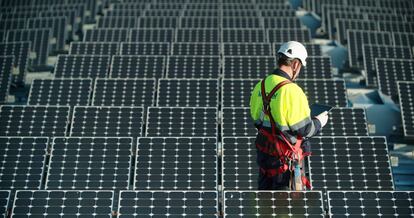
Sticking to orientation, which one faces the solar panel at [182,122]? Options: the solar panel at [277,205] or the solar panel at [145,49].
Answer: the solar panel at [145,49]

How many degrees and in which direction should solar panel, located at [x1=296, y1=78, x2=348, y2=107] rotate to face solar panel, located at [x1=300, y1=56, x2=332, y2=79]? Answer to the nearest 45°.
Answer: approximately 180°

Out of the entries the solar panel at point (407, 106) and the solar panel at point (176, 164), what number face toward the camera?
2

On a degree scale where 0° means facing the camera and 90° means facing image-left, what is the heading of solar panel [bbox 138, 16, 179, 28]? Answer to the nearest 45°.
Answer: approximately 0°

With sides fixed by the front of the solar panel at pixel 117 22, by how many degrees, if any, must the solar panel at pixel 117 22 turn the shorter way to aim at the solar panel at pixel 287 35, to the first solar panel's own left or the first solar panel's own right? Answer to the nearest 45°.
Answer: approximately 45° to the first solar panel's own left

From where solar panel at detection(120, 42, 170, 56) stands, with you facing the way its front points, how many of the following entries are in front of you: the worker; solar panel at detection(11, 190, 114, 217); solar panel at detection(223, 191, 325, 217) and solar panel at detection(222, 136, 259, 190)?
4

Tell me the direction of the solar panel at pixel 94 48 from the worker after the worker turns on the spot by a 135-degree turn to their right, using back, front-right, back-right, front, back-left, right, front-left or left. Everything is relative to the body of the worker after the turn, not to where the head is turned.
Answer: back-right

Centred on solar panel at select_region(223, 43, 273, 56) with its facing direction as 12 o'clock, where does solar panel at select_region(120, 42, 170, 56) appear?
solar panel at select_region(120, 42, 170, 56) is roughly at 3 o'clock from solar panel at select_region(223, 43, 273, 56).

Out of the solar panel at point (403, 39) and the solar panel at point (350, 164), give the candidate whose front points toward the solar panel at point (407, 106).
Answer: the solar panel at point (403, 39)

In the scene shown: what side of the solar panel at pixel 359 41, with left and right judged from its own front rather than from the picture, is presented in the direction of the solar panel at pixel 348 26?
back
